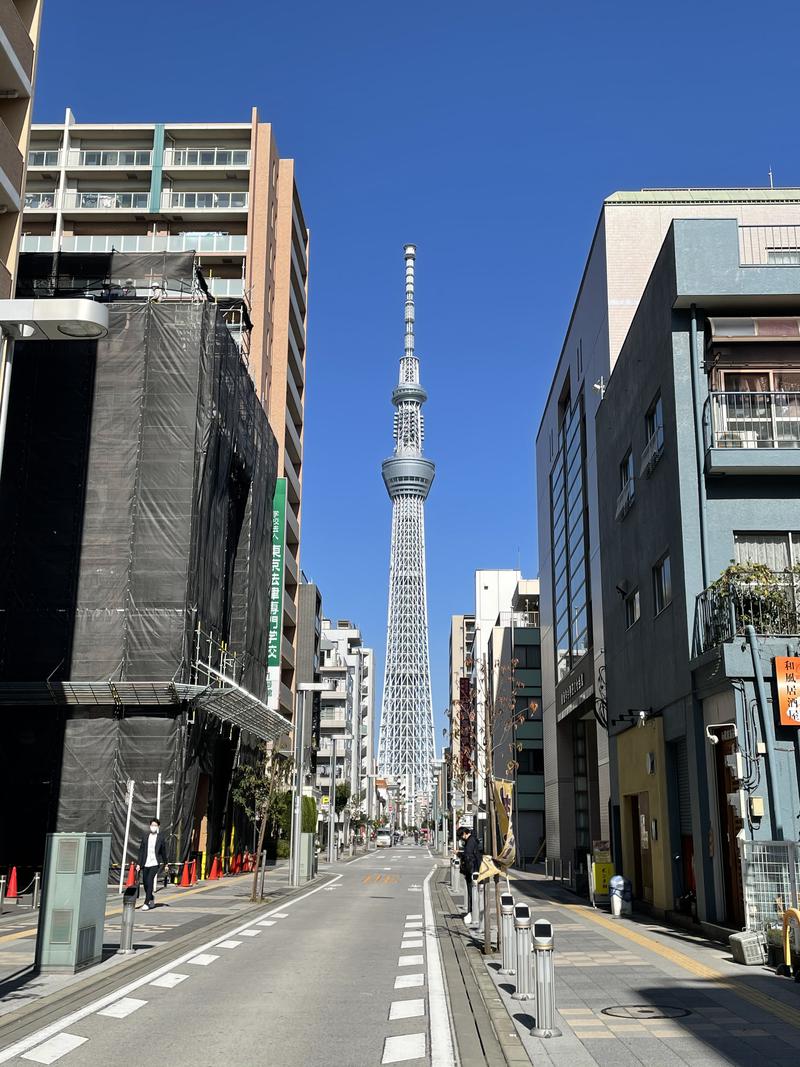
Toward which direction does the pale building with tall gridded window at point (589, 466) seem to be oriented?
to the viewer's left

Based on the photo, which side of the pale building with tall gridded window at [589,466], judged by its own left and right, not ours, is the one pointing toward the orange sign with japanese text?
left

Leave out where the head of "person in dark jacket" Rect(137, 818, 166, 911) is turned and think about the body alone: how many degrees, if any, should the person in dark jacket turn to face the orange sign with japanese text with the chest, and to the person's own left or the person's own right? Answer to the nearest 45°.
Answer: approximately 45° to the person's own left

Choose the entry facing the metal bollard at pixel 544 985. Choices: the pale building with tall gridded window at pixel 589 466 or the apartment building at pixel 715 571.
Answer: the apartment building at pixel 715 571

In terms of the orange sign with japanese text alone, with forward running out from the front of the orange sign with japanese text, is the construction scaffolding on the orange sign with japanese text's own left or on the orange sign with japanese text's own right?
on the orange sign with japanese text's own right
